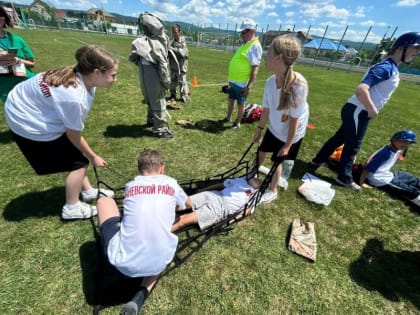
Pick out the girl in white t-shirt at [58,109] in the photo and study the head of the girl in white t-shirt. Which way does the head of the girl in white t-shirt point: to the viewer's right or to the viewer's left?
to the viewer's right

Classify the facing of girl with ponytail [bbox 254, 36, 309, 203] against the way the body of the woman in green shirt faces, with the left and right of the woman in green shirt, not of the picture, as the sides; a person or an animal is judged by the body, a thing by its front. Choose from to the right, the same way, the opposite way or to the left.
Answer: to the right

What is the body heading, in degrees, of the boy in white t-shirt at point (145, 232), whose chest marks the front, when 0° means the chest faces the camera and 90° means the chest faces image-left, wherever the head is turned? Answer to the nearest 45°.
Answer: approximately 180°

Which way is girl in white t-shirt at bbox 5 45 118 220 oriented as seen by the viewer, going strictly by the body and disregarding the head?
to the viewer's right

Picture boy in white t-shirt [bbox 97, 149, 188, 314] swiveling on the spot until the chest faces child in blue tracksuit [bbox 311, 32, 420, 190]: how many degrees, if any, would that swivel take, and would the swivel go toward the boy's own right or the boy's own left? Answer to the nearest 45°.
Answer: approximately 90° to the boy's own right

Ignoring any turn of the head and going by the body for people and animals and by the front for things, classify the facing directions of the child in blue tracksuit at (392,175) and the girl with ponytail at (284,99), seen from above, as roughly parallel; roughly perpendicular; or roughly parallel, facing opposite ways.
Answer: roughly perpendicular

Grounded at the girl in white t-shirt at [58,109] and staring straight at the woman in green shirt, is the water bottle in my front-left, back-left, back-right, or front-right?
back-right

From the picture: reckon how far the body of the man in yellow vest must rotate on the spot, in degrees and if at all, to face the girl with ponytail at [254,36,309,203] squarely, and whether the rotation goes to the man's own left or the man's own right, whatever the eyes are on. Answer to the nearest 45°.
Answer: approximately 45° to the man's own left

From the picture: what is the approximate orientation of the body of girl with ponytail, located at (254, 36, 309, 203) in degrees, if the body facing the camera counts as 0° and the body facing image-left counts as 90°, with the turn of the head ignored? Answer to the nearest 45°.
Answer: approximately 45°

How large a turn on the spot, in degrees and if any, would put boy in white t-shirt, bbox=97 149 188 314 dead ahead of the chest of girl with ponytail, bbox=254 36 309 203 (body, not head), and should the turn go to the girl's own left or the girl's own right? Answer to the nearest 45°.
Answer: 0° — they already face them

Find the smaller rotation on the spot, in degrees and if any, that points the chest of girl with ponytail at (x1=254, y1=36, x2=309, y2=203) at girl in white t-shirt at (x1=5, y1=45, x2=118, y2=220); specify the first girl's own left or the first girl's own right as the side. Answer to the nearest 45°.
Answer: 0° — they already face them
